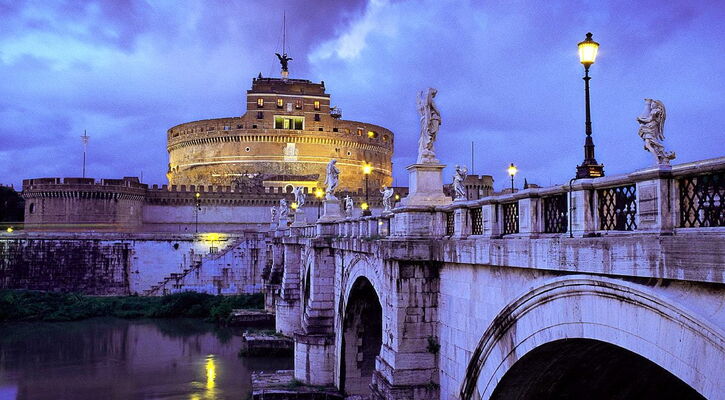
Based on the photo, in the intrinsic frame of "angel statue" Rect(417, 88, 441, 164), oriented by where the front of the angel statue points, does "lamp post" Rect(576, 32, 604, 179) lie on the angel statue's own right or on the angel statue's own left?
on the angel statue's own right

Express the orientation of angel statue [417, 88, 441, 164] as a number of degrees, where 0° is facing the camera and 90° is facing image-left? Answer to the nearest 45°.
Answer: approximately 270°

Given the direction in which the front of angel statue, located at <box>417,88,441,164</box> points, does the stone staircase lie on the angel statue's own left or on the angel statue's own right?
on the angel statue's own left

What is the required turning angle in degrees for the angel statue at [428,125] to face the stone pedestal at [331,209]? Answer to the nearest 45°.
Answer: approximately 90° to its left
